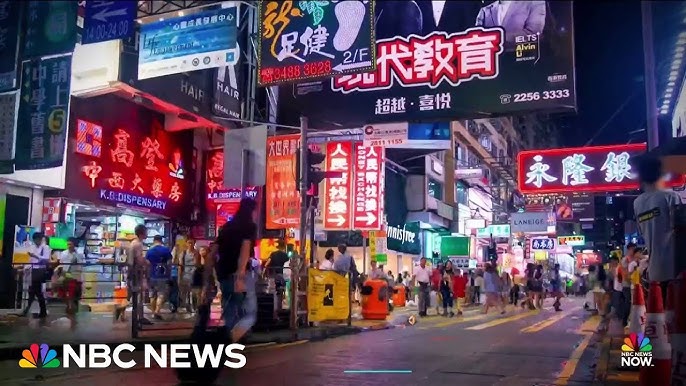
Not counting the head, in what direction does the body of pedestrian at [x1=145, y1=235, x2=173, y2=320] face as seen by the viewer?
away from the camera

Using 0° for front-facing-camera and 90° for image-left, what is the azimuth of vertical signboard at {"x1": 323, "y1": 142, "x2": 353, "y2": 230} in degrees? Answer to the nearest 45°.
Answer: approximately 0°

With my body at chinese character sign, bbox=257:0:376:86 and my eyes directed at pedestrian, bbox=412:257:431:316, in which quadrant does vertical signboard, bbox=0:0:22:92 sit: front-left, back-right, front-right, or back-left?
back-left

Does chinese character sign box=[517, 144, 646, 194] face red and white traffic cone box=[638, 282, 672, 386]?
yes

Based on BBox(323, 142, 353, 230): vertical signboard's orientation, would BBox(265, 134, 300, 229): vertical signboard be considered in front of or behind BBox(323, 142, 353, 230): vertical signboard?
in front

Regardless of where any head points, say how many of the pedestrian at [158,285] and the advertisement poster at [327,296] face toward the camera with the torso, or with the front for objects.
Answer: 1

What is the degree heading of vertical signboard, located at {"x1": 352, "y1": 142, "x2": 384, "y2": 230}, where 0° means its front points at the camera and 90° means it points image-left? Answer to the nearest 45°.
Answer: approximately 0°

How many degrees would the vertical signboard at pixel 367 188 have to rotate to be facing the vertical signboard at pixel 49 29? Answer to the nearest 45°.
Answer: approximately 45° to its right

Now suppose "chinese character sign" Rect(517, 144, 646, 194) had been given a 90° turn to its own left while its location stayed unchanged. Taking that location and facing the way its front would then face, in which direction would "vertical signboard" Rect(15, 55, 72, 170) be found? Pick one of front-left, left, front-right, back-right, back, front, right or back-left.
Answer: back-right
